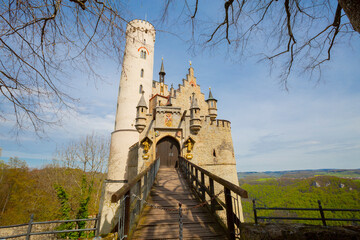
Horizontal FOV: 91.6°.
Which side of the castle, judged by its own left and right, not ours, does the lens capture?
front

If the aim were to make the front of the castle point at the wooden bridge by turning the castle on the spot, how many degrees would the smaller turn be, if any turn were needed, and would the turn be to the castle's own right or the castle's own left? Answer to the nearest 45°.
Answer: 0° — it already faces it
